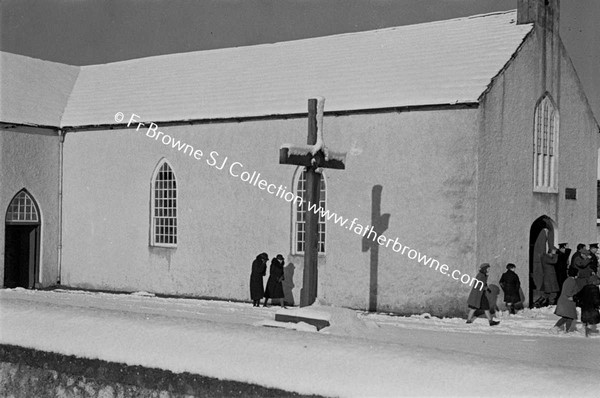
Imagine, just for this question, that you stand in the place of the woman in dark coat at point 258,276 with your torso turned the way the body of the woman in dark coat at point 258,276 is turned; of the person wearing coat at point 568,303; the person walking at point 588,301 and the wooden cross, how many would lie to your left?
0

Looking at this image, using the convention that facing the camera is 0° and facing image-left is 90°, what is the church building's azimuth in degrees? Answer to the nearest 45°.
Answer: approximately 315°

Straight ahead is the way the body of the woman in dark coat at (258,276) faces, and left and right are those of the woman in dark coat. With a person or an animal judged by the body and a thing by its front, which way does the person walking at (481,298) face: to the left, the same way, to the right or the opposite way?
the same way

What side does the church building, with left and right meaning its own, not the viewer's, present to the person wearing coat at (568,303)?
front

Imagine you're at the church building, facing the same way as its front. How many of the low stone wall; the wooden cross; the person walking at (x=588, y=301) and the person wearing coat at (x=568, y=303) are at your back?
0
